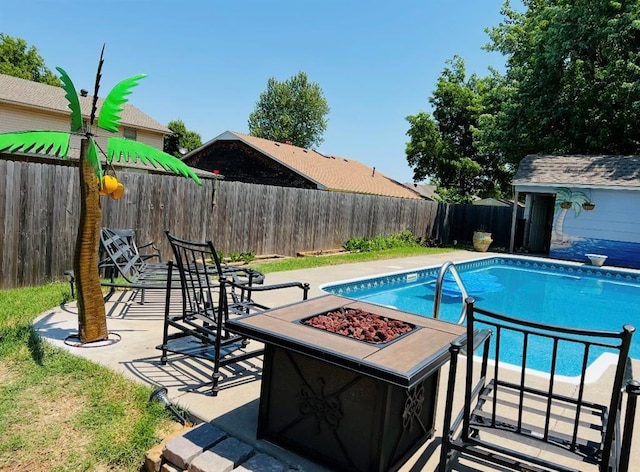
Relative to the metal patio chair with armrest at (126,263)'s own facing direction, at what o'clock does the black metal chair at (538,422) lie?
The black metal chair is roughly at 1 o'clock from the metal patio chair with armrest.

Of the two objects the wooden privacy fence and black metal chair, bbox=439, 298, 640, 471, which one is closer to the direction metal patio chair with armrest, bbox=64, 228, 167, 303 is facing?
the black metal chair

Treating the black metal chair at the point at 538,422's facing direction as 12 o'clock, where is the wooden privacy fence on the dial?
The wooden privacy fence is roughly at 10 o'clock from the black metal chair.

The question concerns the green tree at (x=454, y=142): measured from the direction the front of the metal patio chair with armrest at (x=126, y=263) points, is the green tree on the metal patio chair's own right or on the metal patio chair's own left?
on the metal patio chair's own left

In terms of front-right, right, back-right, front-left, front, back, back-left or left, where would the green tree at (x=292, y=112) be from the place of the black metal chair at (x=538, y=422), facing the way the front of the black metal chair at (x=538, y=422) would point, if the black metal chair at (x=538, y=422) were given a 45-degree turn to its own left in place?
front

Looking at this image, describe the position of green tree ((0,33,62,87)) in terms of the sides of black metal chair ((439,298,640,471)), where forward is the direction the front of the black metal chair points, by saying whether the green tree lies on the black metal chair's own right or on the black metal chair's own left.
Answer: on the black metal chair's own left

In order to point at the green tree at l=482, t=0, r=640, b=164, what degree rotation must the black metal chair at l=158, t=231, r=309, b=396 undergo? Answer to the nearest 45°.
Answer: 0° — it already faces it

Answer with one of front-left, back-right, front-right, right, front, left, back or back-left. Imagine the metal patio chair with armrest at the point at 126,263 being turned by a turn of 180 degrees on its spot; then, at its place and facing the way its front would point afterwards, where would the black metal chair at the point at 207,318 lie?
back-left

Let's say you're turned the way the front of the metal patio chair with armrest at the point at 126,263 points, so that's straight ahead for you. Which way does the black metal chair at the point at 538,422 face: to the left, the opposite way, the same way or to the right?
to the left

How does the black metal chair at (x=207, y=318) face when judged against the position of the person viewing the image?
facing away from the viewer and to the right of the viewer

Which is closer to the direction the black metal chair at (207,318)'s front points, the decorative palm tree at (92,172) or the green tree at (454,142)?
the green tree

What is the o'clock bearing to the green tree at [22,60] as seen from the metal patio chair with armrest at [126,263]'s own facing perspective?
The green tree is roughly at 7 o'clock from the metal patio chair with armrest.

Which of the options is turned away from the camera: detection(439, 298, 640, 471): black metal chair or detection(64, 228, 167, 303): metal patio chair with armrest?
the black metal chair

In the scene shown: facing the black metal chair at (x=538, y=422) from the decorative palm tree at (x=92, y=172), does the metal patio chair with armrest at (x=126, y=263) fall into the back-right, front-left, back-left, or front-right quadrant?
back-left

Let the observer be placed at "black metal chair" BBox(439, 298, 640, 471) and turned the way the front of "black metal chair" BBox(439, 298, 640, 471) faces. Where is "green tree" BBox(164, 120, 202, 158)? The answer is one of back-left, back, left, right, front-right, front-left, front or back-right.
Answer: front-left

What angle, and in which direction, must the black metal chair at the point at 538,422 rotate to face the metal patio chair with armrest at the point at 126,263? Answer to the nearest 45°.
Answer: approximately 90° to its left

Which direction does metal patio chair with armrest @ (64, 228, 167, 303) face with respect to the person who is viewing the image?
facing the viewer and to the right of the viewer

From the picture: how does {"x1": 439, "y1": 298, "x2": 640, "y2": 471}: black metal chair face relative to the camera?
away from the camera

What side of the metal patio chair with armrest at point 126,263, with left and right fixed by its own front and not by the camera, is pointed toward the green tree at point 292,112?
left
